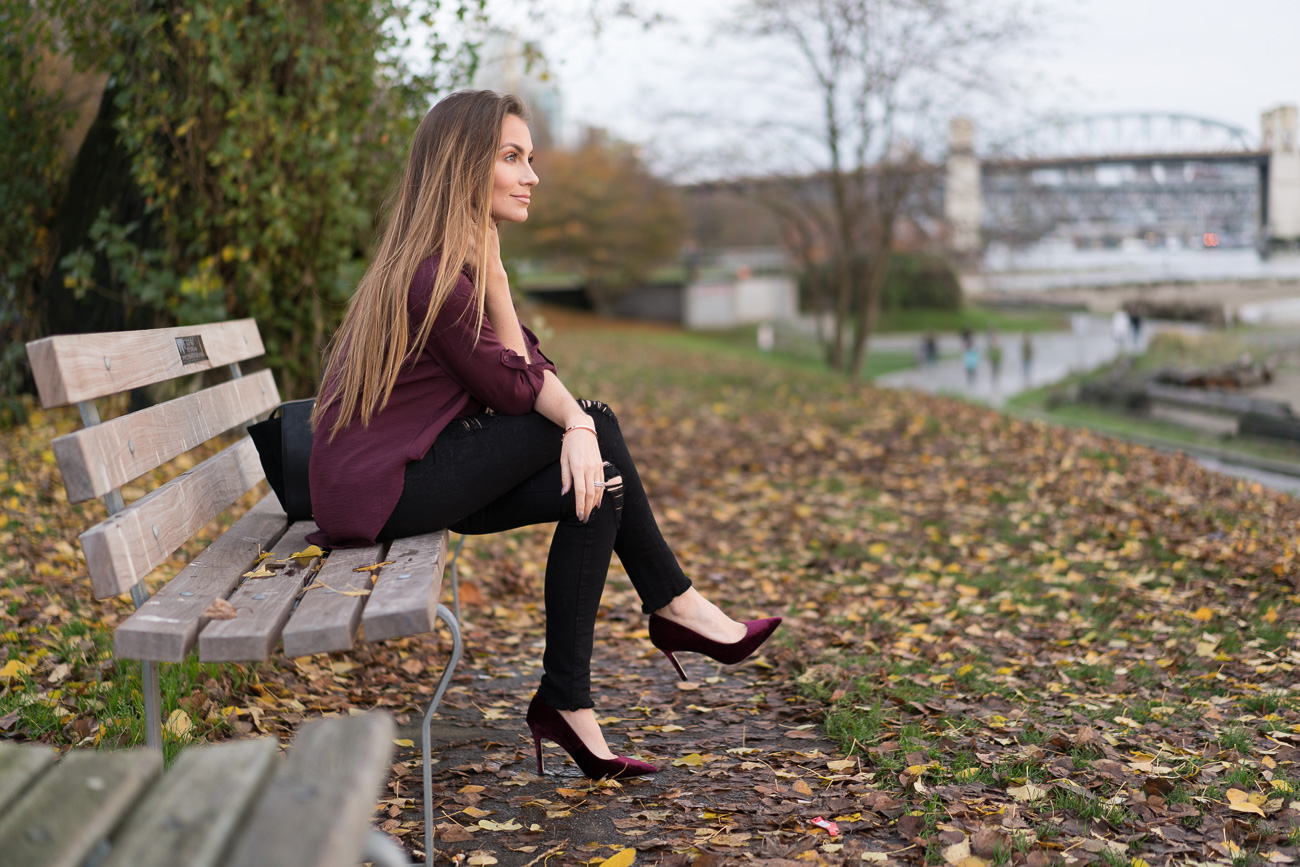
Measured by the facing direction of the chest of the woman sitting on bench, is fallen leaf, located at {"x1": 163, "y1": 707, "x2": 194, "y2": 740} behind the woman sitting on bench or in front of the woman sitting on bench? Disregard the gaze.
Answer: behind

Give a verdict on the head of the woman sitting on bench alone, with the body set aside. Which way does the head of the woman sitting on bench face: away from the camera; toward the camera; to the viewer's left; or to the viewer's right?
to the viewer's right

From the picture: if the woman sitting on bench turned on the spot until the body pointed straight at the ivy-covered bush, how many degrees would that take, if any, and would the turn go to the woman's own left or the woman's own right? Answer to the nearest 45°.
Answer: approximately 90° to the woman's own left

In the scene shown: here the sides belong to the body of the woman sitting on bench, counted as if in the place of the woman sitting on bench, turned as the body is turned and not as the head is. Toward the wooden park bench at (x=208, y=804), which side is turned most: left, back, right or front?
right

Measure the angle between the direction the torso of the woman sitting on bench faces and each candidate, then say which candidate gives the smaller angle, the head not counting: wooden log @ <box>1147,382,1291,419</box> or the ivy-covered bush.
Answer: the wooden log

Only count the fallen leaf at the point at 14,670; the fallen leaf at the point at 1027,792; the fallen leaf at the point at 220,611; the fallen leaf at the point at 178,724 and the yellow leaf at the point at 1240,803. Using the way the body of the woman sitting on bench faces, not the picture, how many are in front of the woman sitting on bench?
2

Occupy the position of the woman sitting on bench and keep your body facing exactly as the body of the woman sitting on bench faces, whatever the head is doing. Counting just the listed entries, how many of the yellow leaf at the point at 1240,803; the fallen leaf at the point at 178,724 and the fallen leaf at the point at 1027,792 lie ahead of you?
2

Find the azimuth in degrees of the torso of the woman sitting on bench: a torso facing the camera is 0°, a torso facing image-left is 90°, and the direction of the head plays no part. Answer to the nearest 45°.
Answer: approximately 270°

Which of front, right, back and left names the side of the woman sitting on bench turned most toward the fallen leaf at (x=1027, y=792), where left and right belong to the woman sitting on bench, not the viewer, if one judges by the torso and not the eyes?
front

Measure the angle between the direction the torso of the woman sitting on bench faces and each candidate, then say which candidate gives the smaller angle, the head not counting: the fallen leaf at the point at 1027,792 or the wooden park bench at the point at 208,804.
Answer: the fallen leaf
